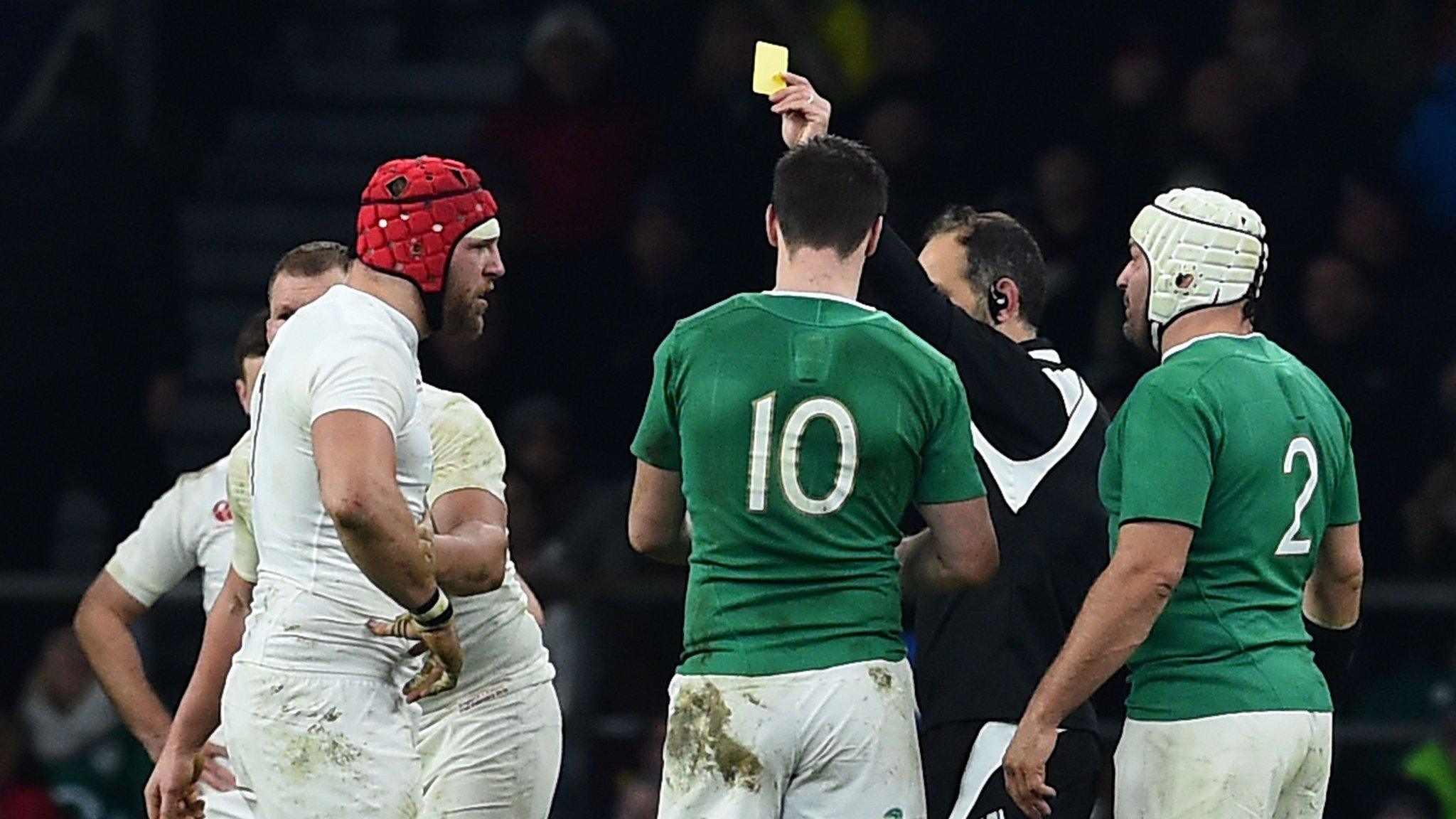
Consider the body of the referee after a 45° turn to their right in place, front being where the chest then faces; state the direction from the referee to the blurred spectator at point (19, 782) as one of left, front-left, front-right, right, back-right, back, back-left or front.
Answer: front

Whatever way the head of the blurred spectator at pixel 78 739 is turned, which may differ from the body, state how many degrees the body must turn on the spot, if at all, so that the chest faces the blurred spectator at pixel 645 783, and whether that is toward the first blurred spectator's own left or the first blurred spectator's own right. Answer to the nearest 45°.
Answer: approximately 45° to the first blurred spectator's own left

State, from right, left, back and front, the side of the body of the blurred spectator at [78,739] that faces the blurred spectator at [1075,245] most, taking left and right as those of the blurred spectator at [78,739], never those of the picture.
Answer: left

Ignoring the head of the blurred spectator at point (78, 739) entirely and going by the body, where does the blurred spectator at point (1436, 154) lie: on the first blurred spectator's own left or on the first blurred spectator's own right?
on the first blurred spectator's own left

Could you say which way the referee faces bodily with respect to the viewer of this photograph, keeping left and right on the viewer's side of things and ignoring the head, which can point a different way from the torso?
facing to the left of the viewer

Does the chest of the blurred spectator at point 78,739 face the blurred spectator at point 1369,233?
no

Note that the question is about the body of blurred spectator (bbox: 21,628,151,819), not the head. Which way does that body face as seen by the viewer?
toward the camera

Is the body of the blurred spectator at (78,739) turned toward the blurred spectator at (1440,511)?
no

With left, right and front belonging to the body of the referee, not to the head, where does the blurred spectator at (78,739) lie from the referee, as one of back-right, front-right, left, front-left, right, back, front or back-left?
front-right

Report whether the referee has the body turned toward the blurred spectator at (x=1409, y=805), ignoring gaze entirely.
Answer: no

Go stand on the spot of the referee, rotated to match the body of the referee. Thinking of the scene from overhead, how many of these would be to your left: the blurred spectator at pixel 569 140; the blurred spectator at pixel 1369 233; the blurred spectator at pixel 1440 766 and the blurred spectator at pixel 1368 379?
0

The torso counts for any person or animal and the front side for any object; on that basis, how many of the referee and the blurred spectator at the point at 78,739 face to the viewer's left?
1
